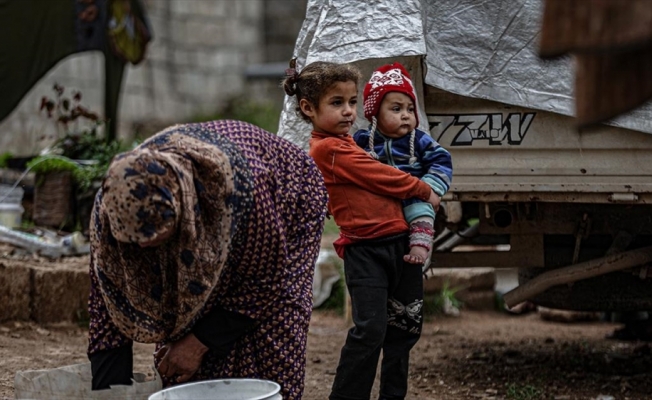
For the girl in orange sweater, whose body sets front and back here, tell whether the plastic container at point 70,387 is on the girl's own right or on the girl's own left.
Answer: on the girl's own right

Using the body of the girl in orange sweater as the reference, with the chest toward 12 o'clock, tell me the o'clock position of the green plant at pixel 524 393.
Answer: The green plant is roughly at 9 o'clock from the girl in orange sweater.

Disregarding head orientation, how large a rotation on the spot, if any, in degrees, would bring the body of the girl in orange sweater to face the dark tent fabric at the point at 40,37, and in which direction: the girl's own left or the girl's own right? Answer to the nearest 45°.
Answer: approximately 180°

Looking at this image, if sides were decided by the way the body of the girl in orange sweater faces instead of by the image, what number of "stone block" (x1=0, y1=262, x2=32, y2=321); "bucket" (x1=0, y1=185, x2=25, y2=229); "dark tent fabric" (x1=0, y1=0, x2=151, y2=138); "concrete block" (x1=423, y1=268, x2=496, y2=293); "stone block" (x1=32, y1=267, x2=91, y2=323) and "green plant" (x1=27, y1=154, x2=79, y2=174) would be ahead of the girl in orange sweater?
0

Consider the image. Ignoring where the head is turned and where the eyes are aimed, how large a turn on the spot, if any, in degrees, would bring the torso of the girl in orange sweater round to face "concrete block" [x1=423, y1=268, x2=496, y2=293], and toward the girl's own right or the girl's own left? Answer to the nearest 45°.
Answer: approximately 135° to the girl's own left

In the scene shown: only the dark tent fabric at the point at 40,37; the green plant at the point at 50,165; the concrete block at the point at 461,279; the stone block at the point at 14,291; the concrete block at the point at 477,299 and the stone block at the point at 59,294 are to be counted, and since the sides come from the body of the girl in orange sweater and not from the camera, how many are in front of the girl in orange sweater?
0

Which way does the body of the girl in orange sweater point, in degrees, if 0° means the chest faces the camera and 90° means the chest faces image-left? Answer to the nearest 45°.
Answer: approximately 315°

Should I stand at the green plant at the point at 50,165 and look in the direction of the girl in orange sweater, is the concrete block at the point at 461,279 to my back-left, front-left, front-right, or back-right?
front-left

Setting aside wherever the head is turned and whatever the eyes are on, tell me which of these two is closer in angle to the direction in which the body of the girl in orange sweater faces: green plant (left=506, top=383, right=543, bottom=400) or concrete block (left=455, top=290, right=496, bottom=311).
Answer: the green plant

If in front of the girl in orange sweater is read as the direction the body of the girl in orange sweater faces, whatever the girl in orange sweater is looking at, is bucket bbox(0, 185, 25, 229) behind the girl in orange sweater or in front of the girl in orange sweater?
behind

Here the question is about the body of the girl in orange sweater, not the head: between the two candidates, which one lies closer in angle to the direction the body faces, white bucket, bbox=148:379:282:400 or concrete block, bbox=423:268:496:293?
the white bucket

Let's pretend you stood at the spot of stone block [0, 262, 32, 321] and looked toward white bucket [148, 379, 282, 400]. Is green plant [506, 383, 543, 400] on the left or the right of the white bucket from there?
left

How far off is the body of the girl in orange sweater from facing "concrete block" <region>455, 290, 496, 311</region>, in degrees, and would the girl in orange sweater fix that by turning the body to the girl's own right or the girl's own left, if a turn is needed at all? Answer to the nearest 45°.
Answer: approximately 135° to the girl's own left

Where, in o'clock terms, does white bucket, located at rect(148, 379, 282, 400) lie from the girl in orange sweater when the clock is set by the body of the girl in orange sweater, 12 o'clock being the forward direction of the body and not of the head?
The white bucket is roughly at 2 o'clock from the girl in orange sweater.

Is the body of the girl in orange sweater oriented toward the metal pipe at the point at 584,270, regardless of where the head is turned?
no
